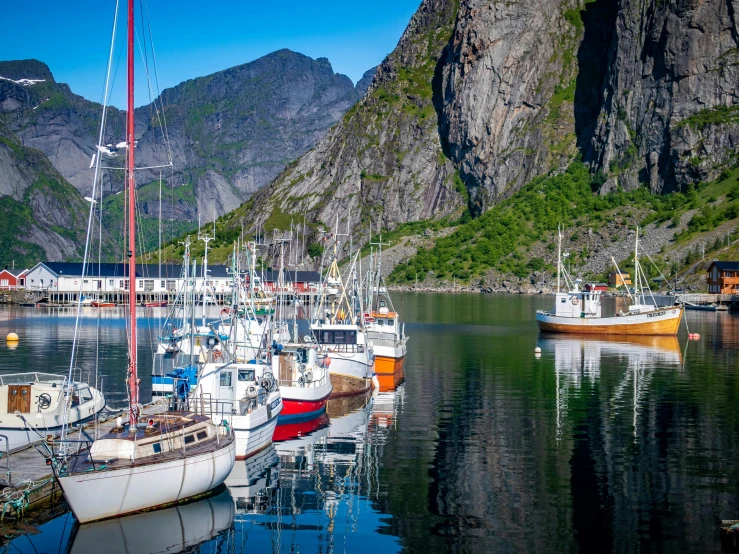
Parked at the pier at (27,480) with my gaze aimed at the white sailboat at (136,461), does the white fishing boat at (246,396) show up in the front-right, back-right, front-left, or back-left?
front-left

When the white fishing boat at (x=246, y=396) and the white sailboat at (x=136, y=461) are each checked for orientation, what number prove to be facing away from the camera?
0

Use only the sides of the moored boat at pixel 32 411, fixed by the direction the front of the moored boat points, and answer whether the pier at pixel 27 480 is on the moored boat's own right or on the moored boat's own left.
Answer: on the moored boat's own right

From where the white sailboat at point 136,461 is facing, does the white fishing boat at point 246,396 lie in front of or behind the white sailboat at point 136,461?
behind

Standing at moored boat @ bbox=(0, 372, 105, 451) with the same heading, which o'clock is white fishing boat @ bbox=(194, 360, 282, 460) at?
The white fishing boat is roughly at 2 o'clock from the moored boat.

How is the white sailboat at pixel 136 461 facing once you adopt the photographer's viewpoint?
facing the viewer and to the left of the viewer

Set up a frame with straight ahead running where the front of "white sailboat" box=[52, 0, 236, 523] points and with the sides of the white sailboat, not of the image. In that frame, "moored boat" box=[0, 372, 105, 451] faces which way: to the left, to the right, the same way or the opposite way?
the opposite way

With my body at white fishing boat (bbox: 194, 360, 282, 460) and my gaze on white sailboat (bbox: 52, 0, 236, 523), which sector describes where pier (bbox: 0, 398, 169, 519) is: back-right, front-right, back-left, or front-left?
front-right

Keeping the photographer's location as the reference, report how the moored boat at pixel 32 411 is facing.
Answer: facing away from the viewer and to the right of the viewer
